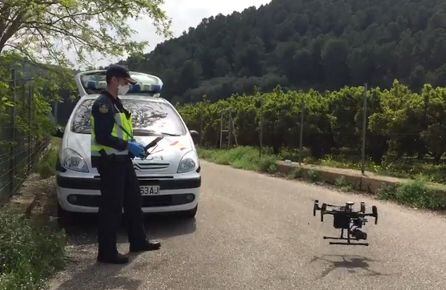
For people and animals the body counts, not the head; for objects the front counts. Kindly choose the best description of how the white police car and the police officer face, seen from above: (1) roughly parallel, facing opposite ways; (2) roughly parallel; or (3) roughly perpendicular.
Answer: roughly perpendicular

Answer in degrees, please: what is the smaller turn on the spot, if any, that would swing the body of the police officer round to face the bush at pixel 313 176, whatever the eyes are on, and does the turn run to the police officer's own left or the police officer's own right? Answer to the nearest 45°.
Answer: approximately 45° to the police officer's own left

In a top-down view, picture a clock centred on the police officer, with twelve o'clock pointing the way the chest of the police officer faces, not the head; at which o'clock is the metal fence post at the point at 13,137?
The metal fence post is roughly at 8 o'clock from the police officer.

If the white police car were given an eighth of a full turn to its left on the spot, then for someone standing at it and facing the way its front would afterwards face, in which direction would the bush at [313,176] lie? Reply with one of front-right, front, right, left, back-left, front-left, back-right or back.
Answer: left

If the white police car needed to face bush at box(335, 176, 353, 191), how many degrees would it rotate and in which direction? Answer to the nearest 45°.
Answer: approximately 135° to its left

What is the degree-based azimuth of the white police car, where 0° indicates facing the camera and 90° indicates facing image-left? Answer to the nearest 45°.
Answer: approximately 0°

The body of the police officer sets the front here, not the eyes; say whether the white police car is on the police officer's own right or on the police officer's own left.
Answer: on the police officer's own left

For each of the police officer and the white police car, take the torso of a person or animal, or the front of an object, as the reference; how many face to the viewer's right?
1
